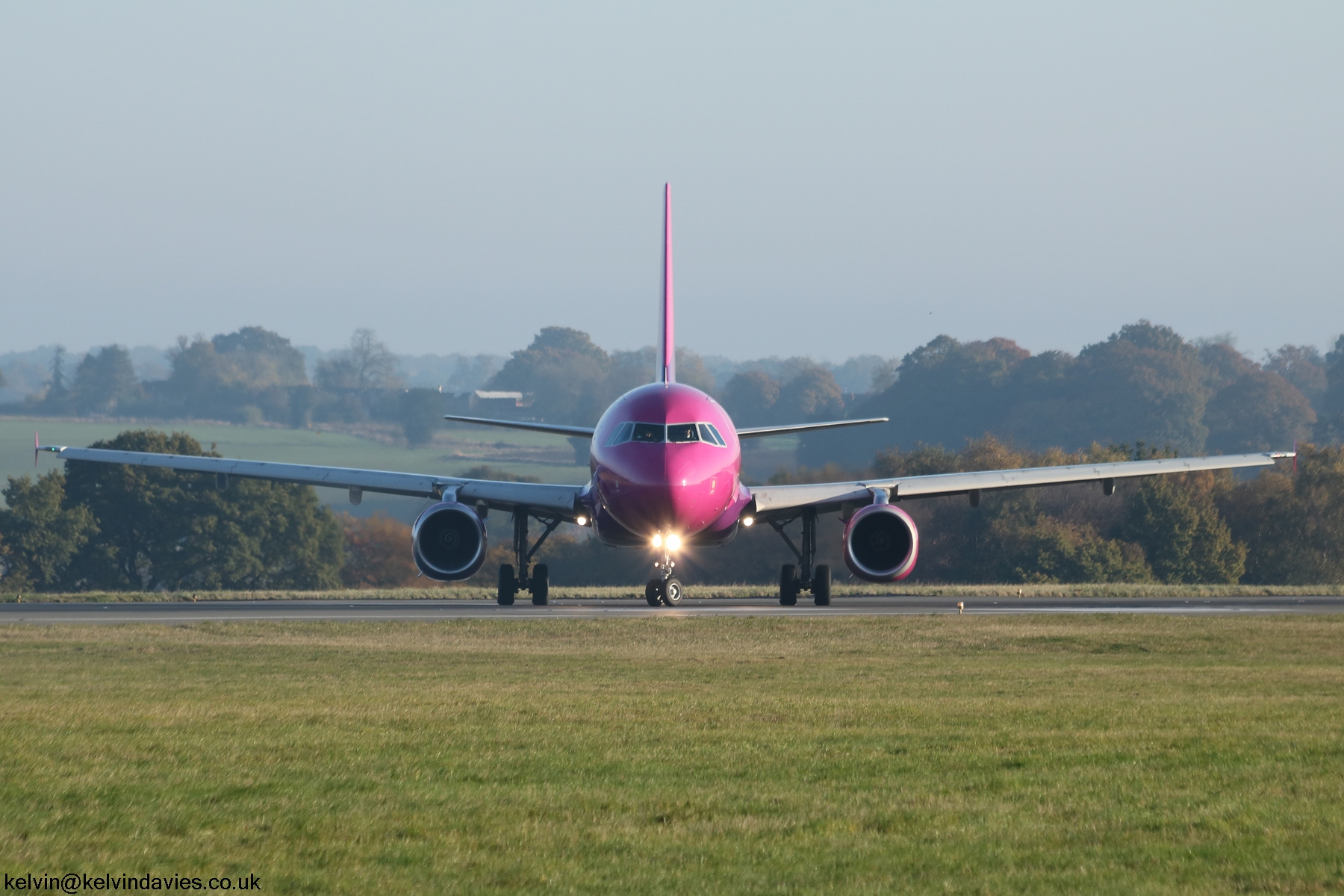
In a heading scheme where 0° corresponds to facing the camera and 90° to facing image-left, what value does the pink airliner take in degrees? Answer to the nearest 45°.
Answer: approximately 0°
